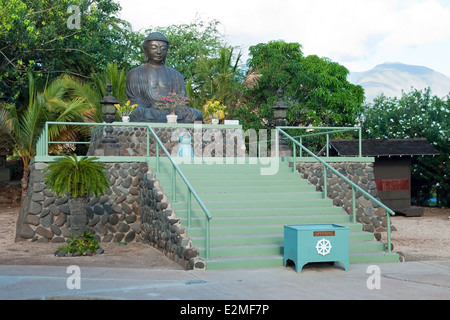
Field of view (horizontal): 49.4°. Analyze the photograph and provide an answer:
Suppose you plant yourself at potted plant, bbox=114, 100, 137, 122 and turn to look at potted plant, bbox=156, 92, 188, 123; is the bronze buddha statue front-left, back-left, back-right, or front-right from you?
front-left

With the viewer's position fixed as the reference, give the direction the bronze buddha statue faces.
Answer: facing the viewer and to the right of the viewer

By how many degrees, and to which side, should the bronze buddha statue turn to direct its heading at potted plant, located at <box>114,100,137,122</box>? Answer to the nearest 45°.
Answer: approximately 90° to its right

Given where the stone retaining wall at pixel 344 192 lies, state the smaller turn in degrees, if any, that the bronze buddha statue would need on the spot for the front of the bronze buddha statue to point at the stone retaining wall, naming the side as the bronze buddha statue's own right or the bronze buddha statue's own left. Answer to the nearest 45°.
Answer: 0° — it already faces it

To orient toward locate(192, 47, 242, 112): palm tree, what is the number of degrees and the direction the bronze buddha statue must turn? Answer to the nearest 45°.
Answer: approximately 135° to its left

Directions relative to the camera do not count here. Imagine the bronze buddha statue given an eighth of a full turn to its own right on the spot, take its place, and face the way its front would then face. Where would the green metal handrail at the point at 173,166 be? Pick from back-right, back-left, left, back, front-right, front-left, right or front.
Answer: front
